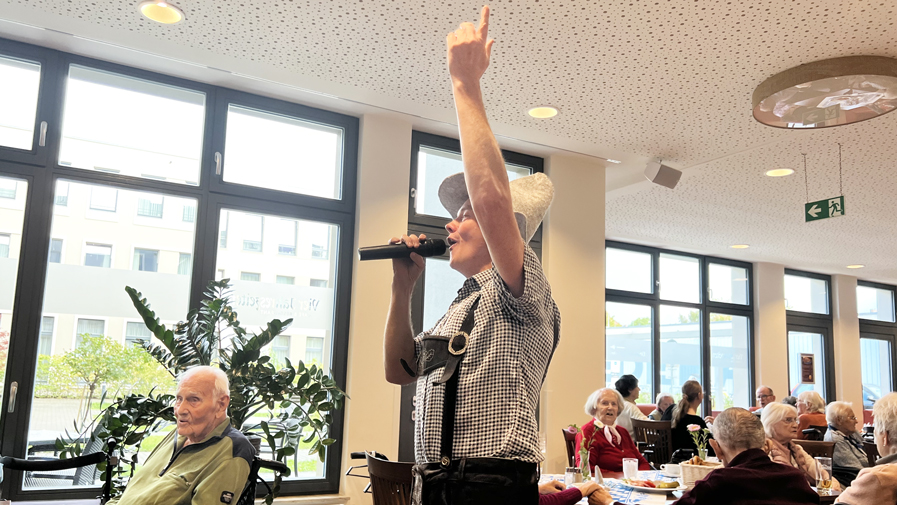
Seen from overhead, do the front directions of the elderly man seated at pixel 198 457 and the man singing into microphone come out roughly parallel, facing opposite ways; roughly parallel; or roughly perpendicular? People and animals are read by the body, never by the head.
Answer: roughly perpendicular

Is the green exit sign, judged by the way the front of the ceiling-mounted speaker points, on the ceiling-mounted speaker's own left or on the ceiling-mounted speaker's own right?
on the ceiling-mounted speaker's own left

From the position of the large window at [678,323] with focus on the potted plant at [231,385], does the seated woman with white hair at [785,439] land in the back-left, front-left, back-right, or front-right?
front-left

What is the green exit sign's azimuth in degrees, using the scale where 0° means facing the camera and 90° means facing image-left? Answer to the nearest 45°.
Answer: approximately 45°

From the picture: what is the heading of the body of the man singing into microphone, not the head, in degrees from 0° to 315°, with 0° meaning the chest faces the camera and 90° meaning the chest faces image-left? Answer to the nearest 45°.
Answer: approximately 90°

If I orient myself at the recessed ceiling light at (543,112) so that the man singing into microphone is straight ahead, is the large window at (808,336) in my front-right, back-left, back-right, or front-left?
back-left

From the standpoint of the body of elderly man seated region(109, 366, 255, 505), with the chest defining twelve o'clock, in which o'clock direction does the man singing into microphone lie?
The man singing into microphone is roughly at 10 o'clock from the elderly man seated.

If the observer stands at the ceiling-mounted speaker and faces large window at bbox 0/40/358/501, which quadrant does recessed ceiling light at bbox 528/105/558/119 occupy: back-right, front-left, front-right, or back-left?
front-left

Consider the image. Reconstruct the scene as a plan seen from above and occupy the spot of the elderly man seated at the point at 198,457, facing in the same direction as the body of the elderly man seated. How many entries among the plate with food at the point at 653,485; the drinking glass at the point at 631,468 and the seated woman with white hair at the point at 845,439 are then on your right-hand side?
0

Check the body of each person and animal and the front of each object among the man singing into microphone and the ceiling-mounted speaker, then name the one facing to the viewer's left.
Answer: the man singing into microphone

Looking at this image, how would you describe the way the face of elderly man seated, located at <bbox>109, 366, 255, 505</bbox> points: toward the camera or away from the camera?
toward the camera
